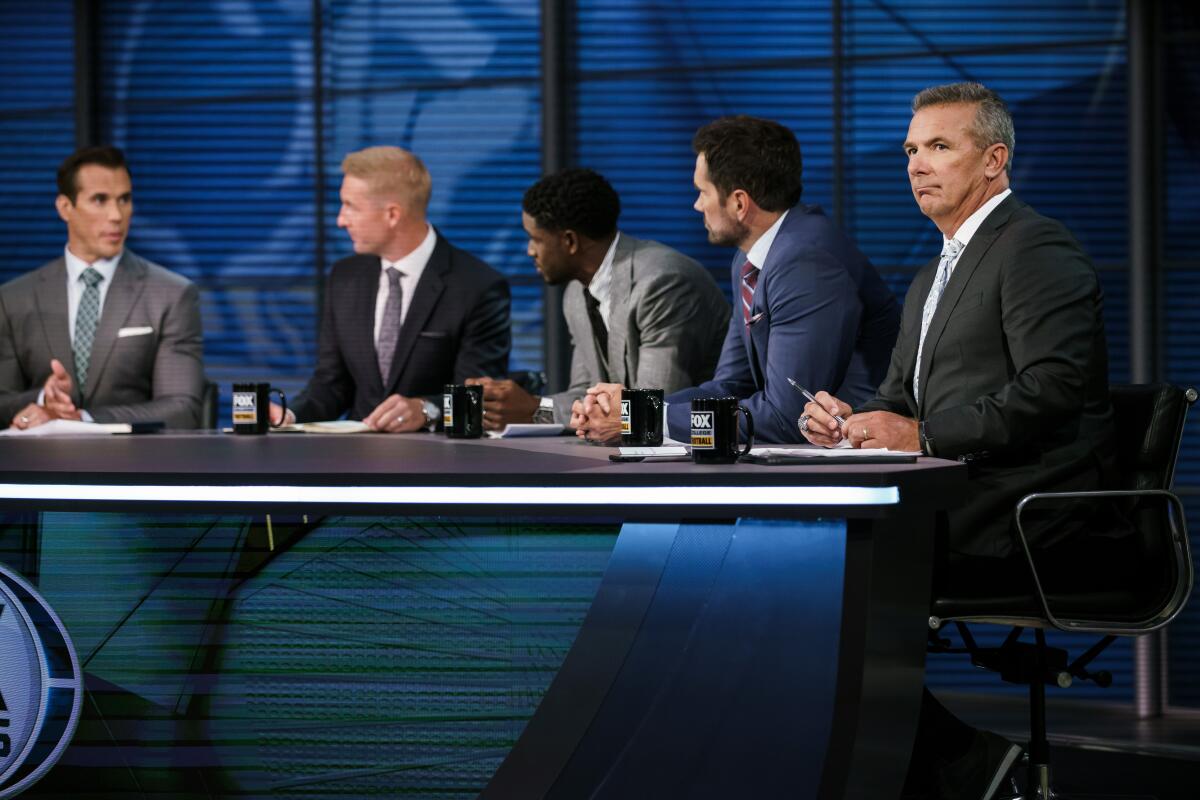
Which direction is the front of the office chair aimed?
to the viewer's left

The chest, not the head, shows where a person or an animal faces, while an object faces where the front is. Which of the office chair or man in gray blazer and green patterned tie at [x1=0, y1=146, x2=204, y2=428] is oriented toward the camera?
the man in gray blazer and green patterned tie

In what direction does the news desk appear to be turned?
toward the camera

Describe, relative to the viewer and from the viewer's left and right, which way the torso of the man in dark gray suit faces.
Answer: facing the viewer and to the left of the viewer

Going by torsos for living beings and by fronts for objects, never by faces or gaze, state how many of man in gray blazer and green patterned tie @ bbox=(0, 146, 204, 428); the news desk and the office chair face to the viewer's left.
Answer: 1

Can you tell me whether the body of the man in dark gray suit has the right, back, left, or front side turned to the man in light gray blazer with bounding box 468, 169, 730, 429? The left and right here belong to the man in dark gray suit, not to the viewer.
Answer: right

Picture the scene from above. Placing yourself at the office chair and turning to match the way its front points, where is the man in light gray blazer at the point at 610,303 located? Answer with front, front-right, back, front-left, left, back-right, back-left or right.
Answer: front-right

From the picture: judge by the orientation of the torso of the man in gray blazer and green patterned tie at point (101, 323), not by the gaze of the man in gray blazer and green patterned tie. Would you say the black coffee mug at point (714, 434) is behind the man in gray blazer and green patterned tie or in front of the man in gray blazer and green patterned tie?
in front

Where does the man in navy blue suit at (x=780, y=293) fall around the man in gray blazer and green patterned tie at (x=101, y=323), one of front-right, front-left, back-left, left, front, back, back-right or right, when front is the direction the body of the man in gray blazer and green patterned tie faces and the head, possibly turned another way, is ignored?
front-left

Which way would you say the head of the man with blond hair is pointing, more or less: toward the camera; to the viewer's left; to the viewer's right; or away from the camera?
to the viewer's left

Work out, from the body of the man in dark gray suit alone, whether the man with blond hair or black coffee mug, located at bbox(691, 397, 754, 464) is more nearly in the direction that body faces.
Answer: the black coffee mug

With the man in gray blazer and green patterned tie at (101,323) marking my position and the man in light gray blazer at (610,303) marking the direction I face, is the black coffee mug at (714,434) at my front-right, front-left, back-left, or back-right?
front-right

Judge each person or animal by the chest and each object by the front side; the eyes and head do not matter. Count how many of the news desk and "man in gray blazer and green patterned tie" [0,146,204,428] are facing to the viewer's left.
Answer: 0

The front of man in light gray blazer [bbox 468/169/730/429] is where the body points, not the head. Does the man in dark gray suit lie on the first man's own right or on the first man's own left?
on the first man's own left
